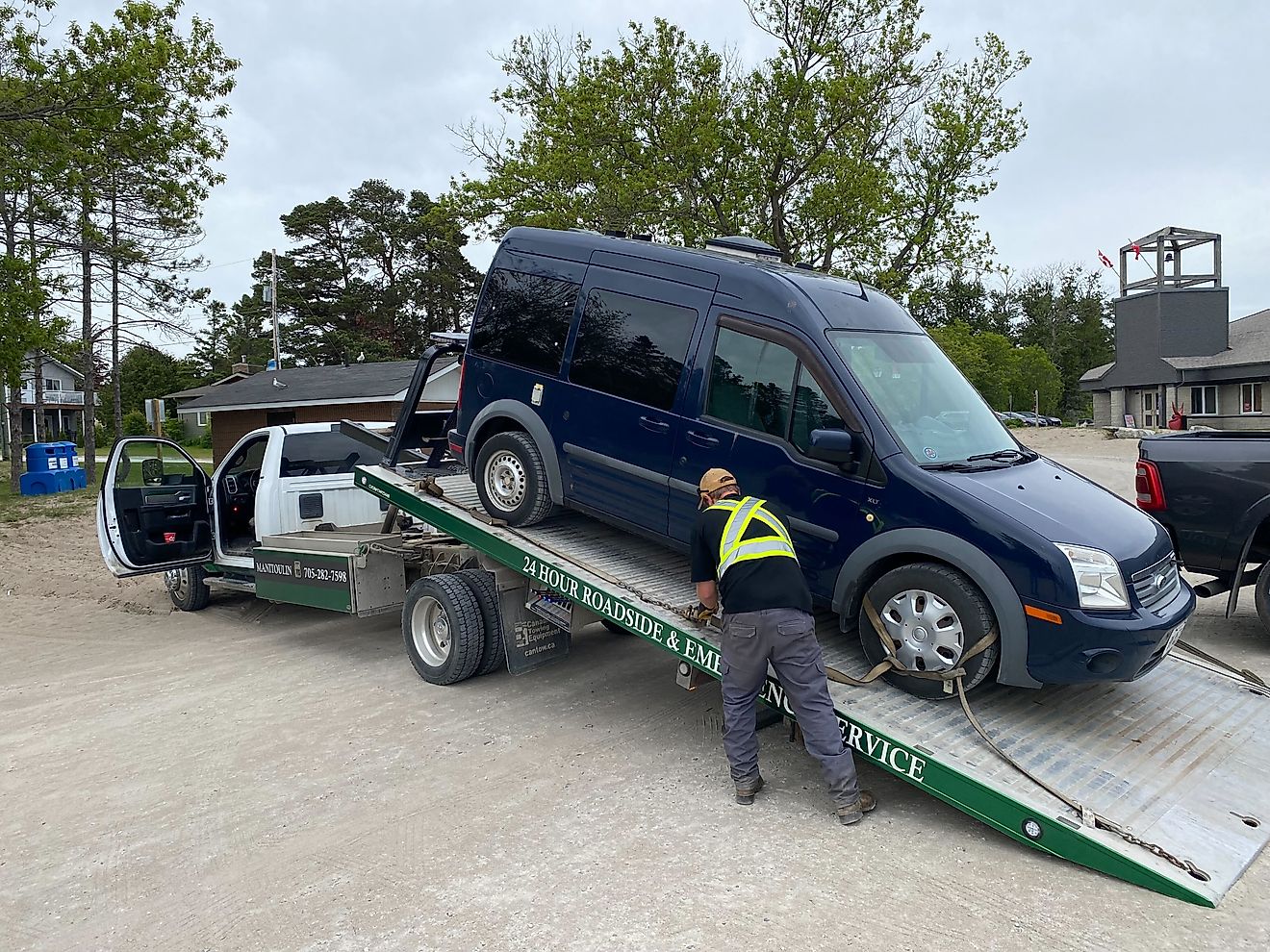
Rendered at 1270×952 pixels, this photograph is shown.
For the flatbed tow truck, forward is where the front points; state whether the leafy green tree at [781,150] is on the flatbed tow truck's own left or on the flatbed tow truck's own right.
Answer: on the flatbed tow truck's own right

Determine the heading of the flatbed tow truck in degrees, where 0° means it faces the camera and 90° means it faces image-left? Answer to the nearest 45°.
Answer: approximately 135°

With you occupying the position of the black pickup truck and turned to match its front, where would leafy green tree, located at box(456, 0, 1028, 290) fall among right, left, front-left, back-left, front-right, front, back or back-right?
back-left

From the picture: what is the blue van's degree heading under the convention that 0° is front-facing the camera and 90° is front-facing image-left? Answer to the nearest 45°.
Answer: approximately 315°

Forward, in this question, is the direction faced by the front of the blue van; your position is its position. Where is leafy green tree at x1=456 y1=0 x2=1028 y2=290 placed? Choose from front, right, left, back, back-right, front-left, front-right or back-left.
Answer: back-left

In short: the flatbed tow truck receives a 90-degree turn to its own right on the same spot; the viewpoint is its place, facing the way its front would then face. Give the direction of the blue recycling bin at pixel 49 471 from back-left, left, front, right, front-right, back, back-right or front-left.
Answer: left

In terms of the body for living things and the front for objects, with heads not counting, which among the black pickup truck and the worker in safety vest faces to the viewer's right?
the black pickup truck

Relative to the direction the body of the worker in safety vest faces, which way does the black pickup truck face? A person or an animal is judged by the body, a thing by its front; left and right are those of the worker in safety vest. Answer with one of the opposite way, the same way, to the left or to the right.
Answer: to the right

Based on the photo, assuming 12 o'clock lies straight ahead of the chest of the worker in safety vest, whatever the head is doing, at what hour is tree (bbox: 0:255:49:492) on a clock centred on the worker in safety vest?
The tree is roughly at 10 o'clock from the worker in safety vest.

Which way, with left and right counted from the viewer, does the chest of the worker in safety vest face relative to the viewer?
facing away from the viewer

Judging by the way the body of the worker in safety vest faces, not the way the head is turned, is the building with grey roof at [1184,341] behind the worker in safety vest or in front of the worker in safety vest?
in front

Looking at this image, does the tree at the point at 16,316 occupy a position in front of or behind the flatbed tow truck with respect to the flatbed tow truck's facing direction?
in front

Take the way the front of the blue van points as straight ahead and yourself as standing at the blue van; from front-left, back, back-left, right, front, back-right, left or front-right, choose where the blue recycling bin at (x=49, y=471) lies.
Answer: back

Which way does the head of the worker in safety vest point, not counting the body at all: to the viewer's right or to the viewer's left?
to the viewer's left

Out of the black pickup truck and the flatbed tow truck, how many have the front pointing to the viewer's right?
1
